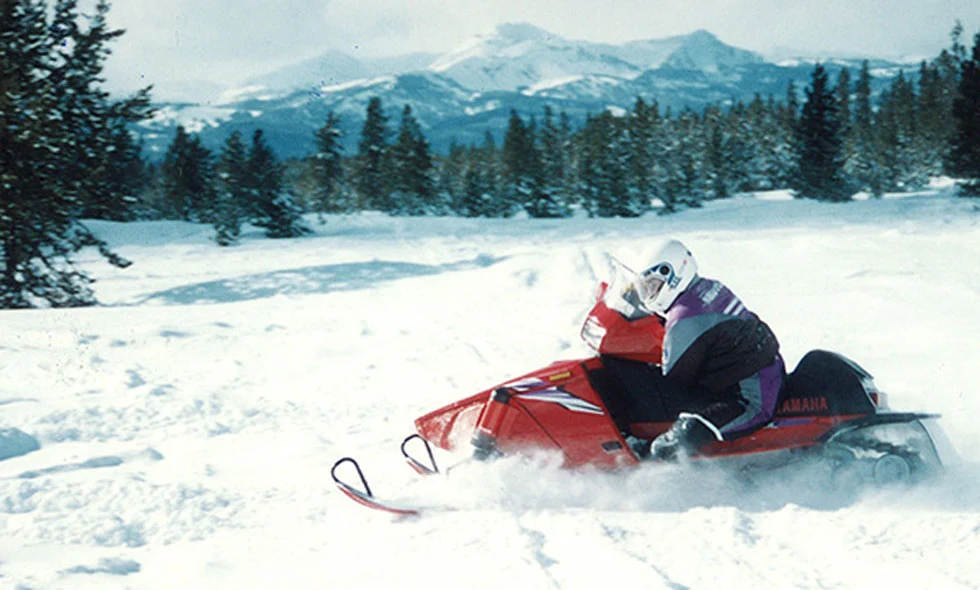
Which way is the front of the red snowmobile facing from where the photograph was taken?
facing to the left of the viewer

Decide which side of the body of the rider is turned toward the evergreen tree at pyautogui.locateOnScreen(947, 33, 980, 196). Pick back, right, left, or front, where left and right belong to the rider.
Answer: right

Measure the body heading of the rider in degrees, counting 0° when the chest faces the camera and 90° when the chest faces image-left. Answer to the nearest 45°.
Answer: approximately 90°

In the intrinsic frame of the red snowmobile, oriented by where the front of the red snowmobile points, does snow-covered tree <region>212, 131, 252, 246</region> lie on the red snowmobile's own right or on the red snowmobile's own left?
on the red snowmobile's own right

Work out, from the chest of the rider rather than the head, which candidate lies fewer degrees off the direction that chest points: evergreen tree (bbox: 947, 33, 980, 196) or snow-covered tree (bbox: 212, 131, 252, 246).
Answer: the snow-covered tree

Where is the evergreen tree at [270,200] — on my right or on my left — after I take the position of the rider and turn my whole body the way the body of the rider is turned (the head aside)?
on my right

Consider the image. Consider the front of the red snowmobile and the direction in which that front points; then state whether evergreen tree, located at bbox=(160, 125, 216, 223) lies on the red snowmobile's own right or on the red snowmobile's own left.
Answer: on the red snowmobile's own right
